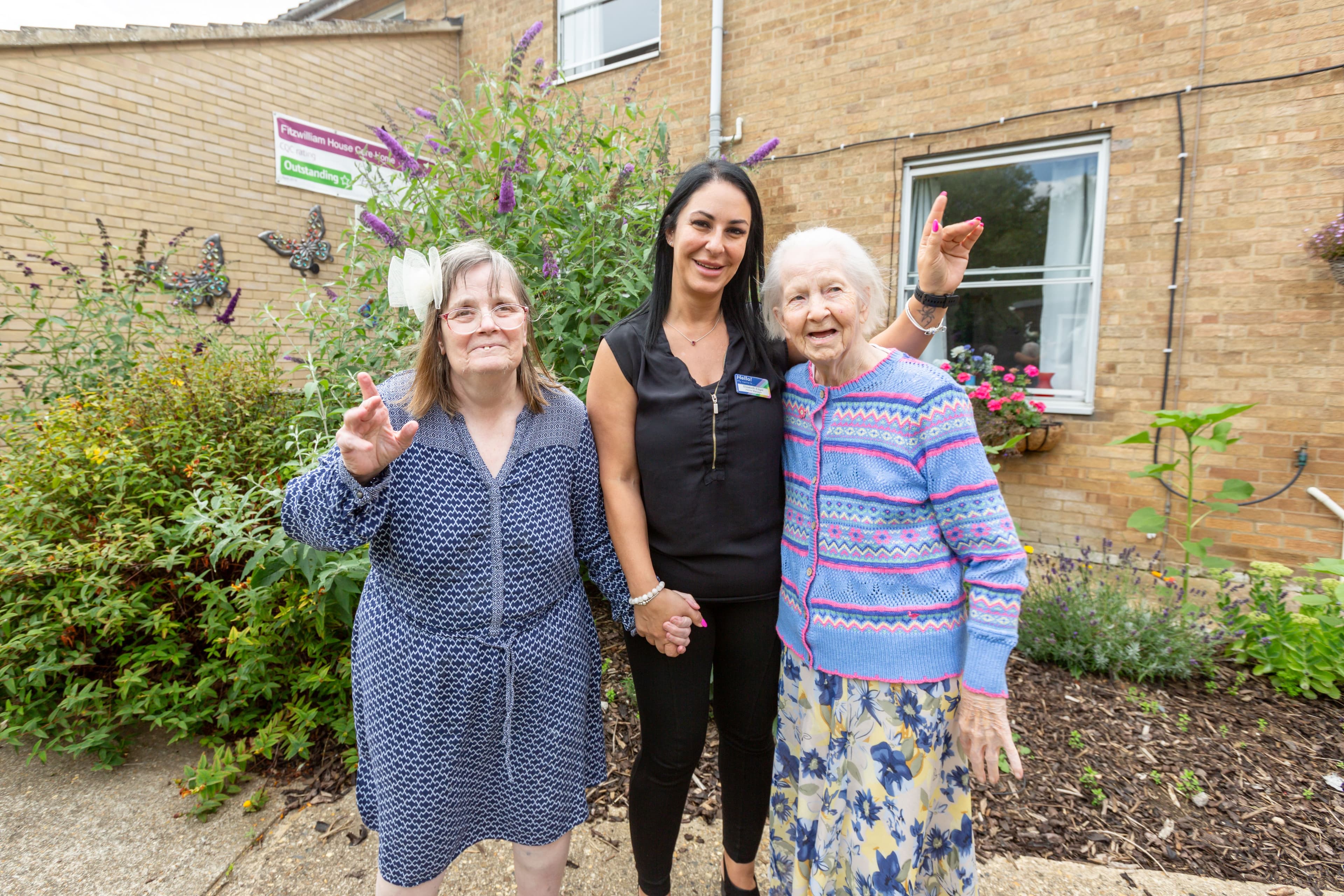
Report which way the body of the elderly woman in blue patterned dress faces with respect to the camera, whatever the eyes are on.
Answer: toward the camera

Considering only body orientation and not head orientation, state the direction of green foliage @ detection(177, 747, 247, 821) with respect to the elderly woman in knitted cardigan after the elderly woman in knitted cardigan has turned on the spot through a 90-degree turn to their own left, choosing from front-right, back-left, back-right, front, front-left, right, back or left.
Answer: back-right

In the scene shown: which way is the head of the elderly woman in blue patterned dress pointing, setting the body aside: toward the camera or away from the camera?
toward the camera

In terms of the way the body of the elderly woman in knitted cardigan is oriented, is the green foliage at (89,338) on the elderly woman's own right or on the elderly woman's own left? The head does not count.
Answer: on the elderly woman's own right

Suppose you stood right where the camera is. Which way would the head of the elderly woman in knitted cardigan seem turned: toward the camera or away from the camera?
toward the camera

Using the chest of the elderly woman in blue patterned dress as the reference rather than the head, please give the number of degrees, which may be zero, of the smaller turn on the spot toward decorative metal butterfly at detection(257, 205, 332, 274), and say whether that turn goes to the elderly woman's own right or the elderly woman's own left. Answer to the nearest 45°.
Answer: approximately 180°

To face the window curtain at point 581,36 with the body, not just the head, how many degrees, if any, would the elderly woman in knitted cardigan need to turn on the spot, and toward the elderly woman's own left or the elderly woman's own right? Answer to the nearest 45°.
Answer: approximately 90° to the elderly woman's own right

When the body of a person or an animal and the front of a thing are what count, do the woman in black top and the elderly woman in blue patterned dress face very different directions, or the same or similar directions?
same or similar directions

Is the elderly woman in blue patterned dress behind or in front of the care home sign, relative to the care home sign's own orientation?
in front

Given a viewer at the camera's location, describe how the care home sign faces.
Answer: facing the viewer and to the right of the viewer

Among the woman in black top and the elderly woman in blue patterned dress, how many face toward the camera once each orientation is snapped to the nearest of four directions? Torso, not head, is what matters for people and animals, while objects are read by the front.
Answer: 2

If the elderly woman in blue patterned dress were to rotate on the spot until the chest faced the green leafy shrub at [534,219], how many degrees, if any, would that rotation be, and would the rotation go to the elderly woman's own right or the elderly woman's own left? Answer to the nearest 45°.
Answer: approximately 180°

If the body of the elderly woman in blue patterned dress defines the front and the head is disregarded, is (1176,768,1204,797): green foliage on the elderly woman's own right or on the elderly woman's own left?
on the elderly woman's own left

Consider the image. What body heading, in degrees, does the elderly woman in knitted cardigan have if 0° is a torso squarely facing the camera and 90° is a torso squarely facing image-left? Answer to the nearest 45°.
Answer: approximately 45°

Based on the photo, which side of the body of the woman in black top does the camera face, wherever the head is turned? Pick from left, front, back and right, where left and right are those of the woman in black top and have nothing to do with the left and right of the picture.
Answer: front
